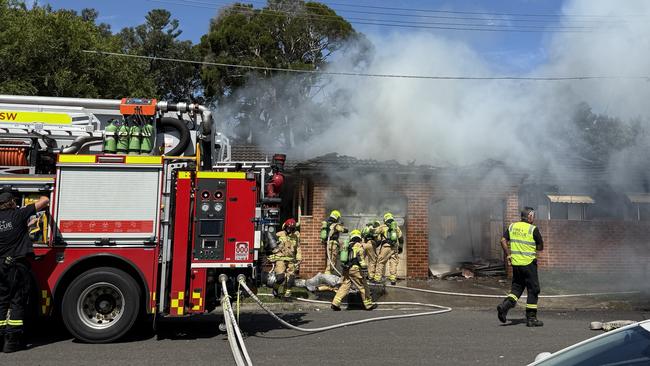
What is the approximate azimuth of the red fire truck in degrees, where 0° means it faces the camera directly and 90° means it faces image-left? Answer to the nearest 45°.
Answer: approximately 90°

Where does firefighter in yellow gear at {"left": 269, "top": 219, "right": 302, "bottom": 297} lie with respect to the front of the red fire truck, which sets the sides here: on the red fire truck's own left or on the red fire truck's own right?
on the red fire truck's own right

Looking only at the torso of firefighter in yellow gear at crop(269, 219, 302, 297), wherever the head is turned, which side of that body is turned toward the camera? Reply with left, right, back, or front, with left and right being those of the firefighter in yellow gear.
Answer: front

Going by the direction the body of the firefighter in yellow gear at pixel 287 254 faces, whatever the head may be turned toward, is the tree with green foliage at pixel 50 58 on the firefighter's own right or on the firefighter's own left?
on the firefighter's own right

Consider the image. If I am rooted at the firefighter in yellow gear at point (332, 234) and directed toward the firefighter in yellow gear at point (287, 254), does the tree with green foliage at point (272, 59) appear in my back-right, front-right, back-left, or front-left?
back-right
